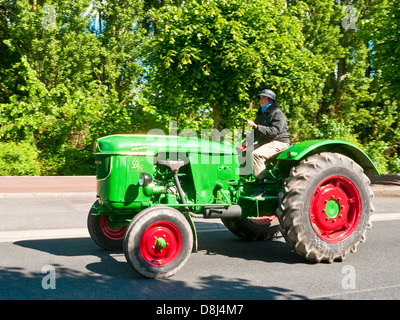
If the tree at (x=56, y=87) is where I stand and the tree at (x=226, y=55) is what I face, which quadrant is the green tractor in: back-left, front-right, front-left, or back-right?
front-right

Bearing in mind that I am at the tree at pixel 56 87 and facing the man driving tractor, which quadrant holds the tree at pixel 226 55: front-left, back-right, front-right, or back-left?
front-left

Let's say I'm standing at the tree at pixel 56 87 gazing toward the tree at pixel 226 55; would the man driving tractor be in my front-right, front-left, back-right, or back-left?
front-right

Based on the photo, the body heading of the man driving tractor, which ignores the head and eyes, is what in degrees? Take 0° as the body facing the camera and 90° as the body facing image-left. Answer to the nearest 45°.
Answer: approximately 90°

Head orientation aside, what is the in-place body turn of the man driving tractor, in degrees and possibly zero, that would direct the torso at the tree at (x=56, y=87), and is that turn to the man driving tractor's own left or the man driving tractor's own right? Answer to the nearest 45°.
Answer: approximately 45° to the man driving tractor's own right

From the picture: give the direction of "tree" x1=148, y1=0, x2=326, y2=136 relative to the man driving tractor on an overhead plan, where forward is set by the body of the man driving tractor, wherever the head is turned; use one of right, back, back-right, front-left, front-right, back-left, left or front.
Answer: right

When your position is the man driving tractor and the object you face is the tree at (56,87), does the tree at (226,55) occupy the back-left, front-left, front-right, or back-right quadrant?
front-right
